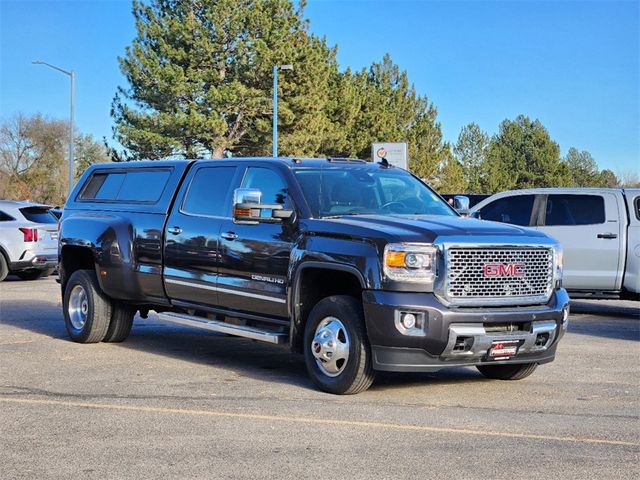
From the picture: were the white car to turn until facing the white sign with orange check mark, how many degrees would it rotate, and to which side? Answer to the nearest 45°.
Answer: approximately 90° to its right

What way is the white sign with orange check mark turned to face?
toward the camera

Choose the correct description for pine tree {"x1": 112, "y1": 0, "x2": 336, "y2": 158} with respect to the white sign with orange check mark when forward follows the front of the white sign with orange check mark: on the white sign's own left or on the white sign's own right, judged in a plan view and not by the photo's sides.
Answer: on the white sign's own right

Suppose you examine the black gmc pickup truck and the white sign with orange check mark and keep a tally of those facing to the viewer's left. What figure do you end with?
0

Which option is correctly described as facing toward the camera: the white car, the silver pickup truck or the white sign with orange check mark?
the white sign with orange check mark

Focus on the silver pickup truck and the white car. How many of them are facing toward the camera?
0

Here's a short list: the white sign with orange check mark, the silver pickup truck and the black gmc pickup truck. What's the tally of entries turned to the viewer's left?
1

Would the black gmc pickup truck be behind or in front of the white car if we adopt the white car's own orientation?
behind

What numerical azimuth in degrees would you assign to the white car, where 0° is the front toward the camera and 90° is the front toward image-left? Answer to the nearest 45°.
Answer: approximately 135°

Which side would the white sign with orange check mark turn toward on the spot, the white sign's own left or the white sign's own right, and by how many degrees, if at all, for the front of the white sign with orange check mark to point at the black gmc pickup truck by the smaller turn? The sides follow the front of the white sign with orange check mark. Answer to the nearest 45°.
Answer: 0° — it already faces it

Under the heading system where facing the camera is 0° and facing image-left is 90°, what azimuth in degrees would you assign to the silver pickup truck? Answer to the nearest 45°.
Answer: approximately 90°

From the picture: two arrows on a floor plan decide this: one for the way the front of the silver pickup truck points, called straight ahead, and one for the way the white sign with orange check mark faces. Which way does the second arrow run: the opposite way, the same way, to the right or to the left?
to the left

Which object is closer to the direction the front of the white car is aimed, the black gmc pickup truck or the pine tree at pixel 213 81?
the pine tree
